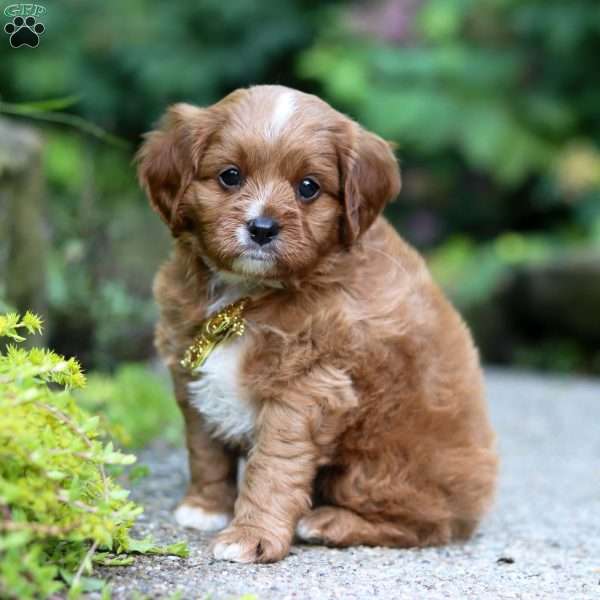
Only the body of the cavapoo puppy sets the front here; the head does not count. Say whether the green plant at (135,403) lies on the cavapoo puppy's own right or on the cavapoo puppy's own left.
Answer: on the cavapoo puppy's own right

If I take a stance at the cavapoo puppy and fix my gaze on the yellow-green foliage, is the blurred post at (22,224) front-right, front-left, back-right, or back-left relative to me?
back-right

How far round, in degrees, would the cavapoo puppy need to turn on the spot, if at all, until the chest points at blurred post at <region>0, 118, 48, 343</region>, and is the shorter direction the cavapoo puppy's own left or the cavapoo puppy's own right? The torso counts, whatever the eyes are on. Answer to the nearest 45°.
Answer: approximately 90° to the cavapoo puppy's own right

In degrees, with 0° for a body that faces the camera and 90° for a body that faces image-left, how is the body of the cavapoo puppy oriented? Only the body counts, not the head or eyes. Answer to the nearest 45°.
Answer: approximately 45°

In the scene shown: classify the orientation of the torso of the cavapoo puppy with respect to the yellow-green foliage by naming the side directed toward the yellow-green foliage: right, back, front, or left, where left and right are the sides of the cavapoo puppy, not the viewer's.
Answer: front

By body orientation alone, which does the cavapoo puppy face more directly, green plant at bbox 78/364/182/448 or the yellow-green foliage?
the yellow-green foliage
